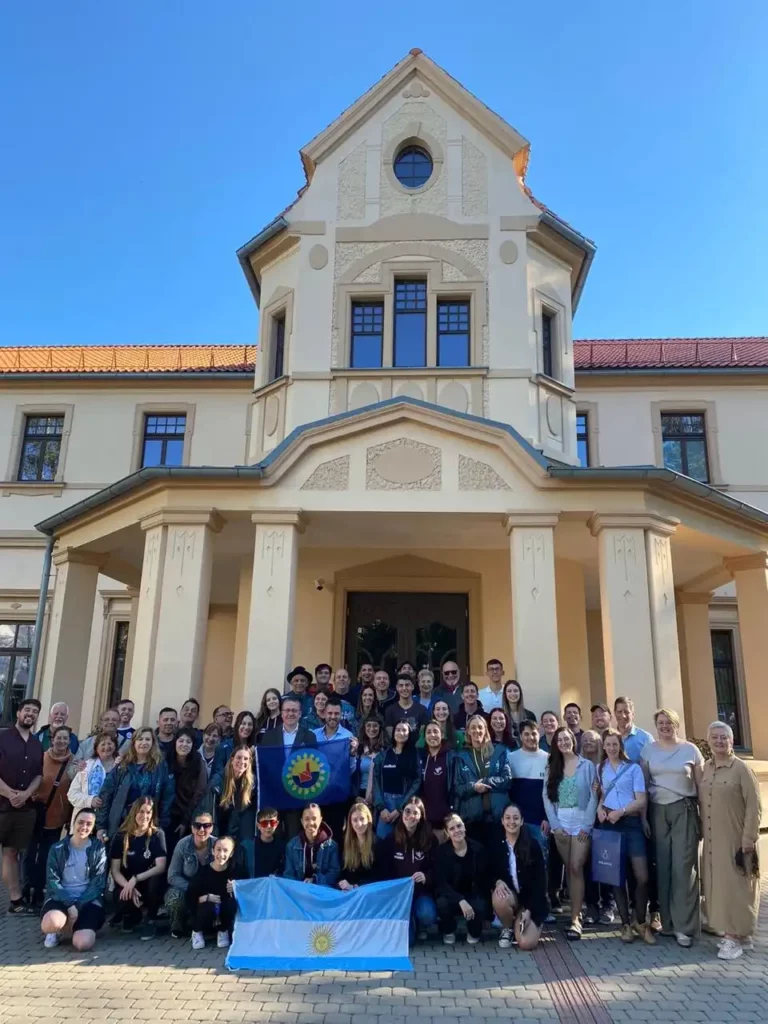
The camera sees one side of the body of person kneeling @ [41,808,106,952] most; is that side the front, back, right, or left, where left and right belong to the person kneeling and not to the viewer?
front

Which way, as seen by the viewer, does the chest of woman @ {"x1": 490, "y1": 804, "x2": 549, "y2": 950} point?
toward the camera

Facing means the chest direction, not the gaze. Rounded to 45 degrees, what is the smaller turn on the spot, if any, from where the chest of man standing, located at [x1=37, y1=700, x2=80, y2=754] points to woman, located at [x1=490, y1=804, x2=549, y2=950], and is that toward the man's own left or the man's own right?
approximately 45° to the man's own left

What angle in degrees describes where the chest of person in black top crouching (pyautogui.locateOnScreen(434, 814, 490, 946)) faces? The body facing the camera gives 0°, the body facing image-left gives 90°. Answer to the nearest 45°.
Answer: approximately 0°

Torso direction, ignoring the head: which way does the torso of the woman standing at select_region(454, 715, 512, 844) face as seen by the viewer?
toward the camera

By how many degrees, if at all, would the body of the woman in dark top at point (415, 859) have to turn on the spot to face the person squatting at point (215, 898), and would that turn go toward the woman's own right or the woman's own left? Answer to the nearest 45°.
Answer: approximately 90° to the woman's own right

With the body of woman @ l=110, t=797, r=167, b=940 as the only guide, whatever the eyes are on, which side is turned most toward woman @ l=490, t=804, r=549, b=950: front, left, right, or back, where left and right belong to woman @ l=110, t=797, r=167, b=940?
left

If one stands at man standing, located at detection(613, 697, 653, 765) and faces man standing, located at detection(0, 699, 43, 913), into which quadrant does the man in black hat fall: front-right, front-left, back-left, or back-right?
front-right

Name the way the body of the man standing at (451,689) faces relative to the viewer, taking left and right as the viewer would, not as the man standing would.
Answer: facing the viewer

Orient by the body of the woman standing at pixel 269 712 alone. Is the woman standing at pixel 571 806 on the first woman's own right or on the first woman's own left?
on the first woman's own left

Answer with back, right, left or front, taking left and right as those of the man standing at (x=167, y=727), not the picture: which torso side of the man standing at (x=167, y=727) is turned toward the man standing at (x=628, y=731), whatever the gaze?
left
